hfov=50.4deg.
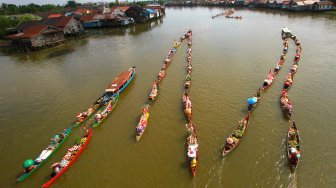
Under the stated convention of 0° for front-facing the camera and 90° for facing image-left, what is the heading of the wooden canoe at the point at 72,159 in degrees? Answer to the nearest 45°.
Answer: approximately 225°

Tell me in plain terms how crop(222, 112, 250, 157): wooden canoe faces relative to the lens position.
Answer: facing away from the viewer and to the right of the viewer

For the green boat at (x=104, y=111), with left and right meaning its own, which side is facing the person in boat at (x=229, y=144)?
right

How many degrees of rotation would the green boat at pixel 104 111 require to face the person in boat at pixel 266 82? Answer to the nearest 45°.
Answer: approximately 45° to its right

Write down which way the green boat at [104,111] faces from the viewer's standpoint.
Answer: facing away from the viewer and to the right of the viewer

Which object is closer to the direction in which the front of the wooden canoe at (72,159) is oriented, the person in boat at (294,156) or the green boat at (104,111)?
the green boat
